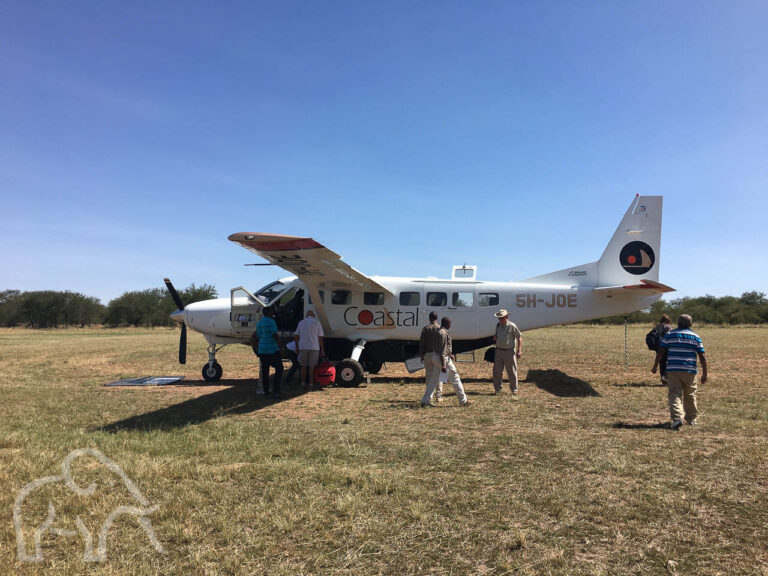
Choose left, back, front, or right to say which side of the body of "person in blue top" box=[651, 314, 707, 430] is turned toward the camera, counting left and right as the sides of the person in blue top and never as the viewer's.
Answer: back

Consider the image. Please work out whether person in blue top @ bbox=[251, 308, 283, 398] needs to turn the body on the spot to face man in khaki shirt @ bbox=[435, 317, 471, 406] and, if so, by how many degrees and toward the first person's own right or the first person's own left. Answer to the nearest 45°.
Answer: approximately 135° to the first person's own right

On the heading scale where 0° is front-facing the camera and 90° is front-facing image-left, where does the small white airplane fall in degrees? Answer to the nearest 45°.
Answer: approximately 90°

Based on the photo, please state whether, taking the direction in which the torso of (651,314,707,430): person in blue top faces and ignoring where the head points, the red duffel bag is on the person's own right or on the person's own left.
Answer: on the person's own left

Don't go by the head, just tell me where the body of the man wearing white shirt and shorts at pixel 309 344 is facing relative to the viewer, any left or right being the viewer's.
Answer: facing away from the viewer

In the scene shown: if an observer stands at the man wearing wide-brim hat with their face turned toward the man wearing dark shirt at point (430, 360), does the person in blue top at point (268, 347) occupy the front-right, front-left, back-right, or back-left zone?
front-right

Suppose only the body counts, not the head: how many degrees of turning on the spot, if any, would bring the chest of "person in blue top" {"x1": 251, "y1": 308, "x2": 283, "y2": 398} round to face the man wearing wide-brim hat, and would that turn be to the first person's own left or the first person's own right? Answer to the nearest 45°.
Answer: approximately 90° to the first person's own right

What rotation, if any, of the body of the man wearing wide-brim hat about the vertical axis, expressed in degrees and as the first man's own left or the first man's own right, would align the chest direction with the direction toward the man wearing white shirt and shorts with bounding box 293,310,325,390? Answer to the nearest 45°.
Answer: approximately 45° to the first man's own right

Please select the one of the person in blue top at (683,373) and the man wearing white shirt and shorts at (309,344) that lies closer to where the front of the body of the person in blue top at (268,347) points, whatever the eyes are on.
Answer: the man wearing white shirt and shorts

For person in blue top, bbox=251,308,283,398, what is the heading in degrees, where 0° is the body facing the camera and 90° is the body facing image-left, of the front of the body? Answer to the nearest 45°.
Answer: approximately 180°

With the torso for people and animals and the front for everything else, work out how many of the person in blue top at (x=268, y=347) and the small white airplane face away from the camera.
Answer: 1

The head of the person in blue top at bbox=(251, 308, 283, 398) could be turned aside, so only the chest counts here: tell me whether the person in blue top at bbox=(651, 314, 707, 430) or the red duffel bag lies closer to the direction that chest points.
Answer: the red duffel bag
